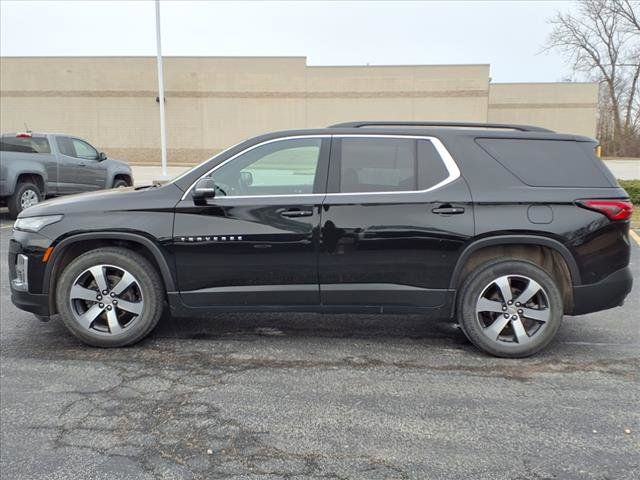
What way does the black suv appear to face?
to the viewer's left

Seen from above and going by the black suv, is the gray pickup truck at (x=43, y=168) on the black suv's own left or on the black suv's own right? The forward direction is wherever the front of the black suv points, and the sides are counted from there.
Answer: on the black suv's own right

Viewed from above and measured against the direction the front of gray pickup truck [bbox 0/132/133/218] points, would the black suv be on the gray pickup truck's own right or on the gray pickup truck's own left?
on the gray pickup truck's own right

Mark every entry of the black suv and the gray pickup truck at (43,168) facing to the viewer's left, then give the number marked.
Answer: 1

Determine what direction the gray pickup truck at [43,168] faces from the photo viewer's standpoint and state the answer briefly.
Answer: facing away from the viewer and to the right of the viewer
